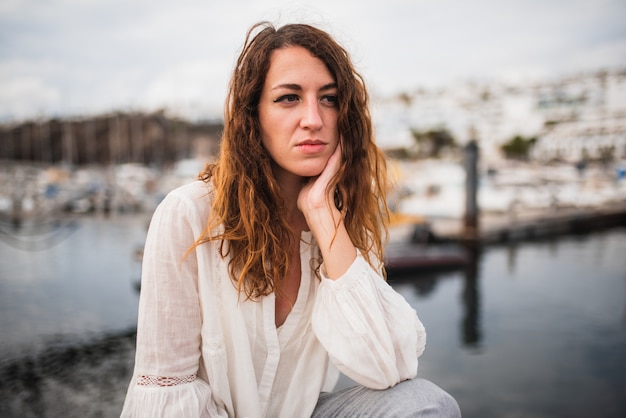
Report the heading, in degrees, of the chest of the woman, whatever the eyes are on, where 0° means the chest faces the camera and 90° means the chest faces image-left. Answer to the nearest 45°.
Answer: approximately 315°

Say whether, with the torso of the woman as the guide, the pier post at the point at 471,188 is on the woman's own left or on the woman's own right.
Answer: on the woman's own left
